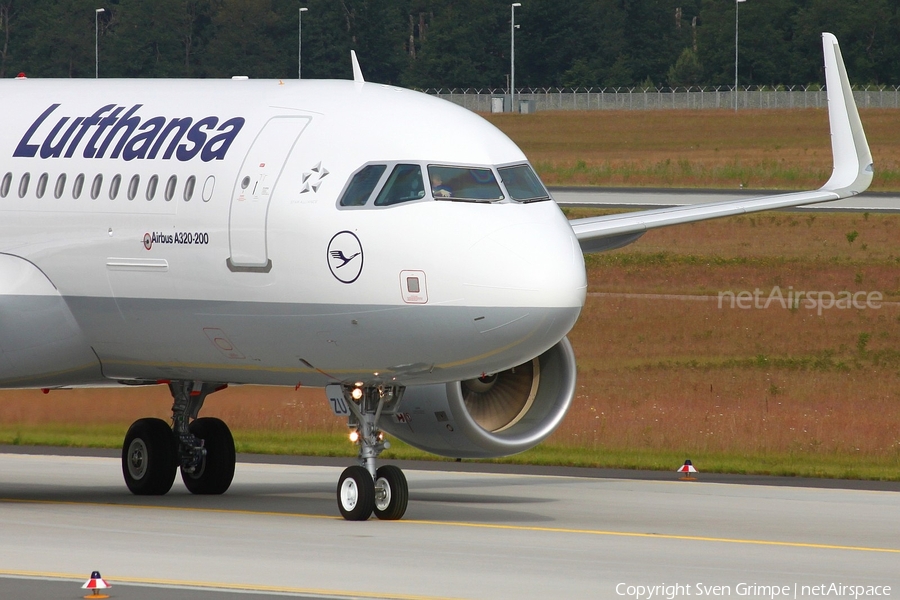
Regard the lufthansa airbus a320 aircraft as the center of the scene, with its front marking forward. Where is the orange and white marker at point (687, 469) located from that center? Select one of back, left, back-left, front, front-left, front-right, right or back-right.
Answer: left

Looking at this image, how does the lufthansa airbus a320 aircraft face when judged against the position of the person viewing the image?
facing the viewer and to the right of the viewer

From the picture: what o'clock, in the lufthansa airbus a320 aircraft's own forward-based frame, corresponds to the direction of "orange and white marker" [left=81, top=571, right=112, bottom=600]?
The orange and white marker is roughly at 2 o'clock from the lufthansa airbus a320 aircraft.

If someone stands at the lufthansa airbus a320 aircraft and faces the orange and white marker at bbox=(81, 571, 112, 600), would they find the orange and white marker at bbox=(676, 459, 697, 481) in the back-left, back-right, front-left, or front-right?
back-left
